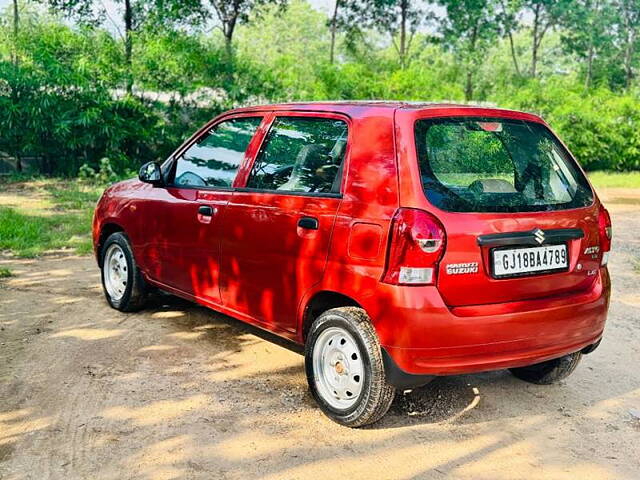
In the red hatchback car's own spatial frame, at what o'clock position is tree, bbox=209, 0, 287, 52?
The tree is roughly at 1 o'clock from the red hatchback car.

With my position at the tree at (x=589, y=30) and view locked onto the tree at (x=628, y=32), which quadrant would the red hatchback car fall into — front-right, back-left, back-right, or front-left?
back-right

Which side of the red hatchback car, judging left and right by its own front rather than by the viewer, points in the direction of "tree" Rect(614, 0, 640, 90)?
right

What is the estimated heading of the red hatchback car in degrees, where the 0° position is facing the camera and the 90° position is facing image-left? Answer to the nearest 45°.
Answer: approximately 135°

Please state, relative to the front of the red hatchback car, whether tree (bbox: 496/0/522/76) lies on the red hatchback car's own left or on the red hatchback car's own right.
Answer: on the red hatchback car's own right

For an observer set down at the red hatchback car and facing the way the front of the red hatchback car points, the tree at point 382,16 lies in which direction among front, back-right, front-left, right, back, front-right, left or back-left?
front-right

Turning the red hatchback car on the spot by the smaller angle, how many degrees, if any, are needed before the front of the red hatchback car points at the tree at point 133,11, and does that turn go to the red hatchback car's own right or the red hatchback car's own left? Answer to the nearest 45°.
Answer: approximately 45° to the red hatchback car's own right

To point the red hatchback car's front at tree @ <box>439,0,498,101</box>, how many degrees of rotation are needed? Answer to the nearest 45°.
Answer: approximately 45° to its right

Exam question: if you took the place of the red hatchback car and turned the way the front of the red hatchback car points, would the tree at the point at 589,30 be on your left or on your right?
on your right

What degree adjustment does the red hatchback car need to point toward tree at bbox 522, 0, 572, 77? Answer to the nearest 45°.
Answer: approximately 45° to its right
